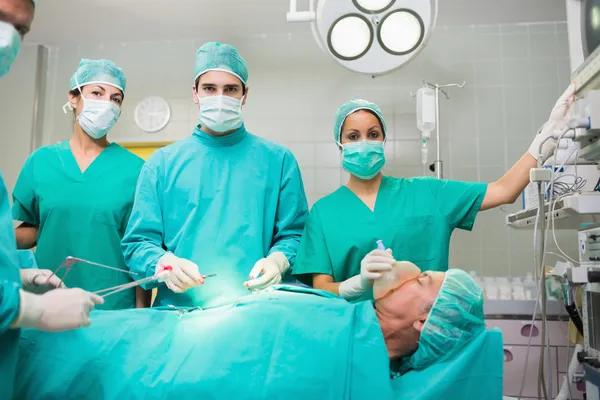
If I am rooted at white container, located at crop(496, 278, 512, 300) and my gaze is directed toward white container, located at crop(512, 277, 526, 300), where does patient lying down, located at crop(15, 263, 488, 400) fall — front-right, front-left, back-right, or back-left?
back-right

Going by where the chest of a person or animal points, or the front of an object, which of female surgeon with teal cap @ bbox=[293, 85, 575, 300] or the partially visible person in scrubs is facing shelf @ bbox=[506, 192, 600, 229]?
the partially visible person in scrubs

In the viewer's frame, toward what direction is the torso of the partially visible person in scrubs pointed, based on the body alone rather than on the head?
to the viewer's right

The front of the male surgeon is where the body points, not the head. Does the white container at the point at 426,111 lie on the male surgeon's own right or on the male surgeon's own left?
on the male surgeon's own left

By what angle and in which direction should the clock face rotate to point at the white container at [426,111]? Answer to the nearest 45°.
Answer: approximately 45° to its left
